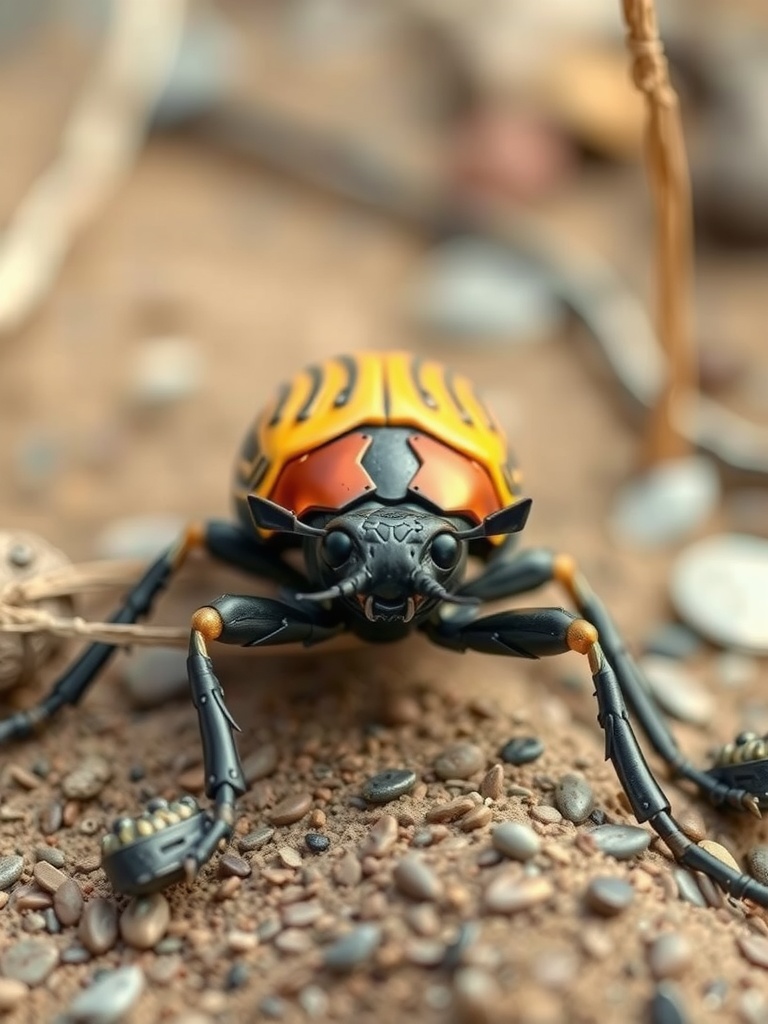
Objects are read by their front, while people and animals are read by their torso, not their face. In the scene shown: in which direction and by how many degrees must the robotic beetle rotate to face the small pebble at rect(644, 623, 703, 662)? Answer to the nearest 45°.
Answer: approximately 135° to its left

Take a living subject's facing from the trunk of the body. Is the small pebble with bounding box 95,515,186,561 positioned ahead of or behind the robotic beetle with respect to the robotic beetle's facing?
behind

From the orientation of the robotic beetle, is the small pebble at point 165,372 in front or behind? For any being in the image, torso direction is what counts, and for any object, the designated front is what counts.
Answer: behind

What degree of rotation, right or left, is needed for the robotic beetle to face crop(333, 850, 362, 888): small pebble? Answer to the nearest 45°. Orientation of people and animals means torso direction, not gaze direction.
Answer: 0° — it already faces it

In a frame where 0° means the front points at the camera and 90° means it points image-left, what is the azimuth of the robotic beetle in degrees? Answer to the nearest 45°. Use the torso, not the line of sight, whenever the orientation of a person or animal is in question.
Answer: approximately 0°
